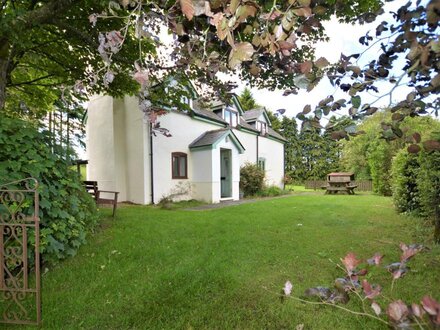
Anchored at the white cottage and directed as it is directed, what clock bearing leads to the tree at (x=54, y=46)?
The tree is roughly at 2 o'clock from the white cottage.

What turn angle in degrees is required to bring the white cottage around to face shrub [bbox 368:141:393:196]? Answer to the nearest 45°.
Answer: approximately 45° to its left

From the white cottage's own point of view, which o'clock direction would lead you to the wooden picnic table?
The wooden picnic table is roughly at 10 o'clock from the white cottage.

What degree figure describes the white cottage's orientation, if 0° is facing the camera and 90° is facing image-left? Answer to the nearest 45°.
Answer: approximately 315°

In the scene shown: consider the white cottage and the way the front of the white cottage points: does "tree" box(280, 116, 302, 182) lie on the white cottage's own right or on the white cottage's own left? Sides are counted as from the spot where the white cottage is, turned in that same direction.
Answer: on the white cottage's own left

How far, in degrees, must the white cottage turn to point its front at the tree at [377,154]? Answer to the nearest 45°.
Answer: approximately 45° to its left

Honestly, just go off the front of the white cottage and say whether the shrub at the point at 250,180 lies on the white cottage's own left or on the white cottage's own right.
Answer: on the white cottage's own left
